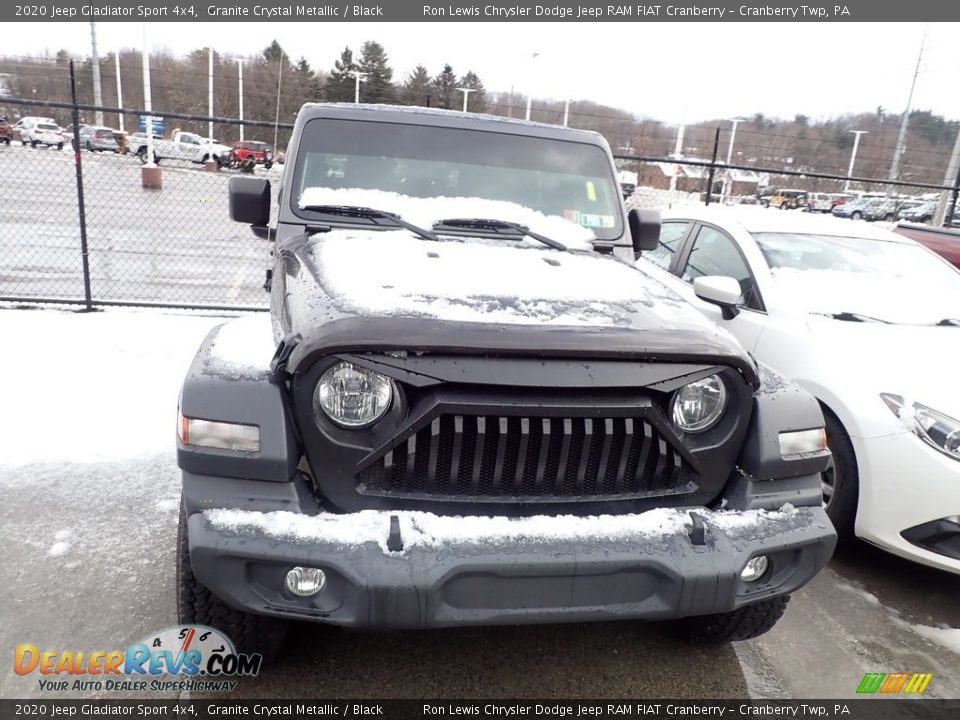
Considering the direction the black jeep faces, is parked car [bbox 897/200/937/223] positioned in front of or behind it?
behind

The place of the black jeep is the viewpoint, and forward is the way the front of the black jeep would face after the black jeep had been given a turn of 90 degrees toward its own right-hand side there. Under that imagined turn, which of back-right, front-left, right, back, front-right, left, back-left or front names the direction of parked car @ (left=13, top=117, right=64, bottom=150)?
front-right

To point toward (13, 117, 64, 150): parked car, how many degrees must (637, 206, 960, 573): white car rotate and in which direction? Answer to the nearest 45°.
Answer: approximately 180°

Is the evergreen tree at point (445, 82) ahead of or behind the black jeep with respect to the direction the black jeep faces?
behind

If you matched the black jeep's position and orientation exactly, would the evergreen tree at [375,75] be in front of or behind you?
behind

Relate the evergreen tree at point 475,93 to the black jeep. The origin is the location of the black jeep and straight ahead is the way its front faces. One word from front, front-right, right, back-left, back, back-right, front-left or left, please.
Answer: back

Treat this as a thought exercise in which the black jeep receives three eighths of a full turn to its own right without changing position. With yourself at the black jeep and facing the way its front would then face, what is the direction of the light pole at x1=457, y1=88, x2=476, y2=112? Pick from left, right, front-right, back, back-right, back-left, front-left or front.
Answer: front-right

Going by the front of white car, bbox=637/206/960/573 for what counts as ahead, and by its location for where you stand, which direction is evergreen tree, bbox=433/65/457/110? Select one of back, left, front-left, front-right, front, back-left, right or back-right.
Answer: back

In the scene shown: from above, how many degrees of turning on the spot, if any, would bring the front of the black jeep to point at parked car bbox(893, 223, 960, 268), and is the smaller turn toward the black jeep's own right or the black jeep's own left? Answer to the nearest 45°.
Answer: approximately 135° to the black jeep's own left

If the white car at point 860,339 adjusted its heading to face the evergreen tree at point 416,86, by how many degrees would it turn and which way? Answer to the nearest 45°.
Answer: approximately 180°
